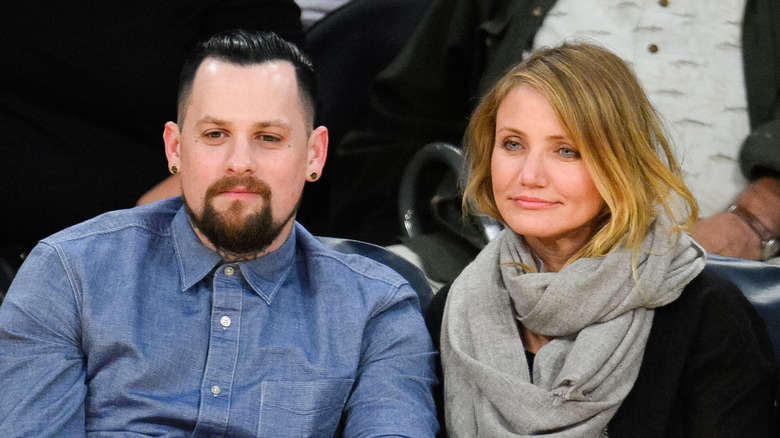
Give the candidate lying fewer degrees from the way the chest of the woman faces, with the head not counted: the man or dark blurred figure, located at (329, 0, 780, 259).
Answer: the man

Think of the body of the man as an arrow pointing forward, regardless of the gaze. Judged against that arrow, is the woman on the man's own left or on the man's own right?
on the man's own left

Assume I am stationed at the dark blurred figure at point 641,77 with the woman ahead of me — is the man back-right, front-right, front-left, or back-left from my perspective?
front-right

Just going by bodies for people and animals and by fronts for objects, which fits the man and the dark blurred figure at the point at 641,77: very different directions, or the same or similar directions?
same or similar directions

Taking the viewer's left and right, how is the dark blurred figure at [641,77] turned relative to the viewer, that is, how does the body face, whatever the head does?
facing the viewer

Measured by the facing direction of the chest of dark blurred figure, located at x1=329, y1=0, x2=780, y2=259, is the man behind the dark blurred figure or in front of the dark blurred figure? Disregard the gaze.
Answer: in front

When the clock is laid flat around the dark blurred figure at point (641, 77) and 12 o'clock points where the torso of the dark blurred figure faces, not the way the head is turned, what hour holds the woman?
The woman is roughly at 12 o'clock from the dark blurred figure.

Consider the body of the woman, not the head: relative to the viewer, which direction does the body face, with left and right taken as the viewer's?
facing the viewer and to the left of the viewer

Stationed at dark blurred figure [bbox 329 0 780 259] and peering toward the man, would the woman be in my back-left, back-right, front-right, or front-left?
front-left

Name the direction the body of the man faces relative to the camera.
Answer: toward the camera

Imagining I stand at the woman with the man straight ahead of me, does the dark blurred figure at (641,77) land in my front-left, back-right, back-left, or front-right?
back-right

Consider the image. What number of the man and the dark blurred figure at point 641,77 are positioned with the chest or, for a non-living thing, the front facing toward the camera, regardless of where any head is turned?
2

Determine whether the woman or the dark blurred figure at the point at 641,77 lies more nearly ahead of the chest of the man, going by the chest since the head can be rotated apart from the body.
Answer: the woman
